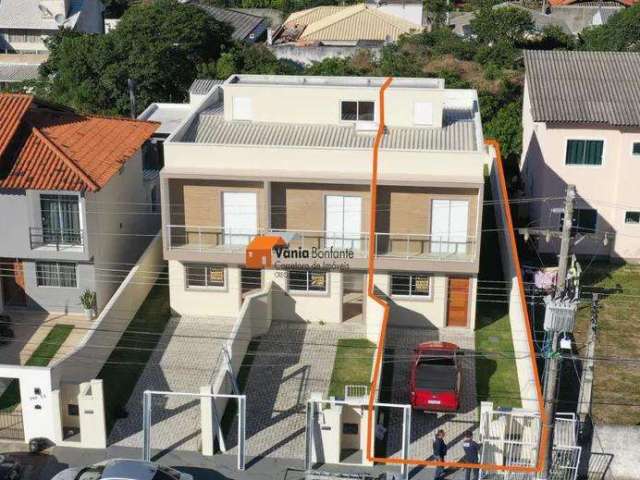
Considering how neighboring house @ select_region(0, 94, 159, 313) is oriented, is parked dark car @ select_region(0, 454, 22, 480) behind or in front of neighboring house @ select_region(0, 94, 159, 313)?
in front

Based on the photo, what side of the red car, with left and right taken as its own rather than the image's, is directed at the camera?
back

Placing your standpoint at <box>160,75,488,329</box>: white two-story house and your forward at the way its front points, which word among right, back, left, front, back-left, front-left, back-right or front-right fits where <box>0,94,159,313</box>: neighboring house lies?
right

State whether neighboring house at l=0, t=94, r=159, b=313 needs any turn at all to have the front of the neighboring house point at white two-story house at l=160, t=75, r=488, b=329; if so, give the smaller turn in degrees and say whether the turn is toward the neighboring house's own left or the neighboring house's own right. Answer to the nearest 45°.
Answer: approximately 90° to the neighboring house's own left

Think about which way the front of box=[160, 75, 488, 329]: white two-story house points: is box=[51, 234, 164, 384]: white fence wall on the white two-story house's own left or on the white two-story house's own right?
on the white two-story house's own right

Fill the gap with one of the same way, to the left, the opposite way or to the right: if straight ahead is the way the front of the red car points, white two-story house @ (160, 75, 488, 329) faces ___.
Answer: the opposite way

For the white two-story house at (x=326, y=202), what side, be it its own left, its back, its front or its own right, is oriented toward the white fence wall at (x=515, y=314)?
left

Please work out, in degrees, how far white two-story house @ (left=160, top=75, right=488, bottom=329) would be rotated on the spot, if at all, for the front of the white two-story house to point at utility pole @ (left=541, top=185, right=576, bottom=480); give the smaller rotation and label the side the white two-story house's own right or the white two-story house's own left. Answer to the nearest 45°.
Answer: approximately 45° to the white two-story house's own left

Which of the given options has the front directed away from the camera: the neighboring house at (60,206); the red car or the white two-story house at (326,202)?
the red car

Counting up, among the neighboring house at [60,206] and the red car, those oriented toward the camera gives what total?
1

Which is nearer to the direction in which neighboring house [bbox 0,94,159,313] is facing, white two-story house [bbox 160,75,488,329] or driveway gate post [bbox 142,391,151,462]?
the driveway gate post

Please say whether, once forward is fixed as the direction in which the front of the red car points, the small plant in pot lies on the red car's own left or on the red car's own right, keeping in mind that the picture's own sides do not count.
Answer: on the red car's own left
